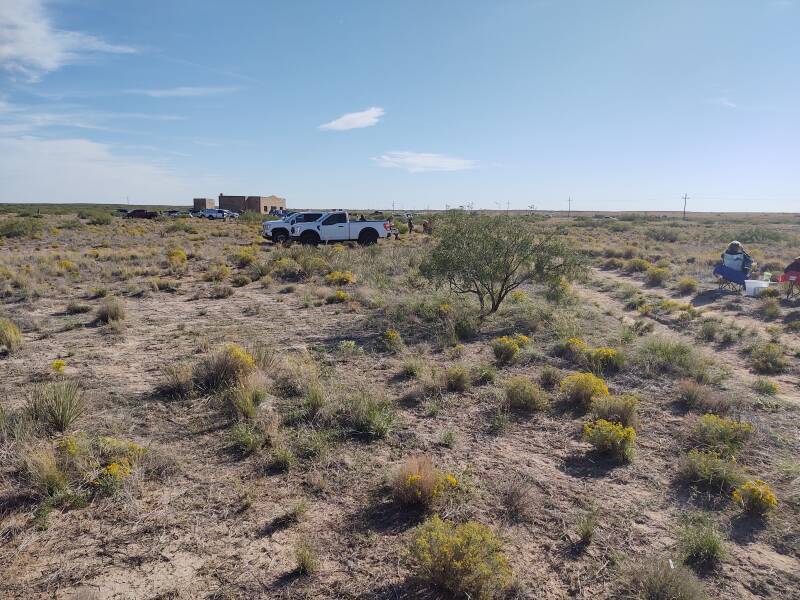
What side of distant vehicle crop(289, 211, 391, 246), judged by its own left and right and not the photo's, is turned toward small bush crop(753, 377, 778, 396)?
left

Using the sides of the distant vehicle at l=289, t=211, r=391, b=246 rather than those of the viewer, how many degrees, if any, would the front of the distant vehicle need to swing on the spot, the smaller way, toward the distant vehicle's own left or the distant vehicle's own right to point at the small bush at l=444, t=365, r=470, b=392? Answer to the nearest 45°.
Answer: approximately 90° to the distant vehicle's own left

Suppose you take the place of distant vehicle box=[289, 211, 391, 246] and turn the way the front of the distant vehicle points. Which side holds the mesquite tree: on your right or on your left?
on your left

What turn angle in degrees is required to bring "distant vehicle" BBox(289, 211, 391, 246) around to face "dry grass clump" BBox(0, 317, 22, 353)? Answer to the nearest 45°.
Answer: approximately 90° to its left

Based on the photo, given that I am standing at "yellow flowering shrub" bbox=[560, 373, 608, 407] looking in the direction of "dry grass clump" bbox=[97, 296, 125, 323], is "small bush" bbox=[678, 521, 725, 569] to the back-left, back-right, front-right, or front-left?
back-left

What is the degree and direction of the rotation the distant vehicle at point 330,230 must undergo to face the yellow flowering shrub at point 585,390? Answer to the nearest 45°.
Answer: approximately 90° to its left

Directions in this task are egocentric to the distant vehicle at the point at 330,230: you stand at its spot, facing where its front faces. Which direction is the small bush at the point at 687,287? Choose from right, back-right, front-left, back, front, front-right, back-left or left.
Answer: back-left

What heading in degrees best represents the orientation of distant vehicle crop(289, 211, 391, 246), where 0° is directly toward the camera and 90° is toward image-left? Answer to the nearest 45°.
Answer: approximately 90°

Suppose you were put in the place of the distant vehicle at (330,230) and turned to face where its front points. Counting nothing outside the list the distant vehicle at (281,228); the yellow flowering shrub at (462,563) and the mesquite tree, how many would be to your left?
2

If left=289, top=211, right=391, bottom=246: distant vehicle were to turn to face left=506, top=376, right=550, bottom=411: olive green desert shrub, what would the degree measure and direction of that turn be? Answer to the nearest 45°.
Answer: approximately 90° to its left

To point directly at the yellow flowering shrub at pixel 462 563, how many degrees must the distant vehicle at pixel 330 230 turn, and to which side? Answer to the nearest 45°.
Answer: approximately 90° to its left

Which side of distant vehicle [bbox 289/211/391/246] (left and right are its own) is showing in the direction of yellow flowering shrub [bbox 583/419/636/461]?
left

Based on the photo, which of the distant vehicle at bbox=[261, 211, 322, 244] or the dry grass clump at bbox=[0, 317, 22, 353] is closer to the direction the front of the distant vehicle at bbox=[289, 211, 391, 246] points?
the distant vehicle

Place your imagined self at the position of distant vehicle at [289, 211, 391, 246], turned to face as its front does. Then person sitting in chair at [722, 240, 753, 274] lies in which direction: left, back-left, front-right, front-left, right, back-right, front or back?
back-left

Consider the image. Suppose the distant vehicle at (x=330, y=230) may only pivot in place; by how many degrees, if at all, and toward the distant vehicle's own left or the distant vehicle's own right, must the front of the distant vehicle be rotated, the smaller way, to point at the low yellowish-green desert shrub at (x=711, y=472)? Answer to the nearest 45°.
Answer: approximately 90° to the distant vehicle's own left
